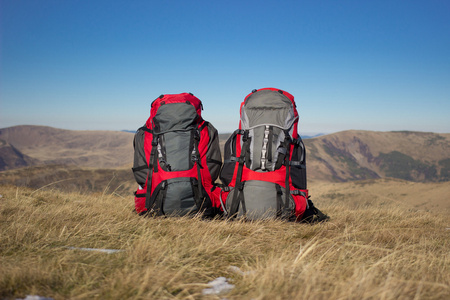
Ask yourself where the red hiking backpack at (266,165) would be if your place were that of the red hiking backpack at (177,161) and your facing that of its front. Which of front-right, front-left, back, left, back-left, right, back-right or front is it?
left

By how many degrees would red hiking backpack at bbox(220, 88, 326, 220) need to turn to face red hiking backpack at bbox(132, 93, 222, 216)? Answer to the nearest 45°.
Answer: approximately 90° to its right

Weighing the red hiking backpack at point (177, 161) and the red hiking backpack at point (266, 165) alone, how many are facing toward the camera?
2
